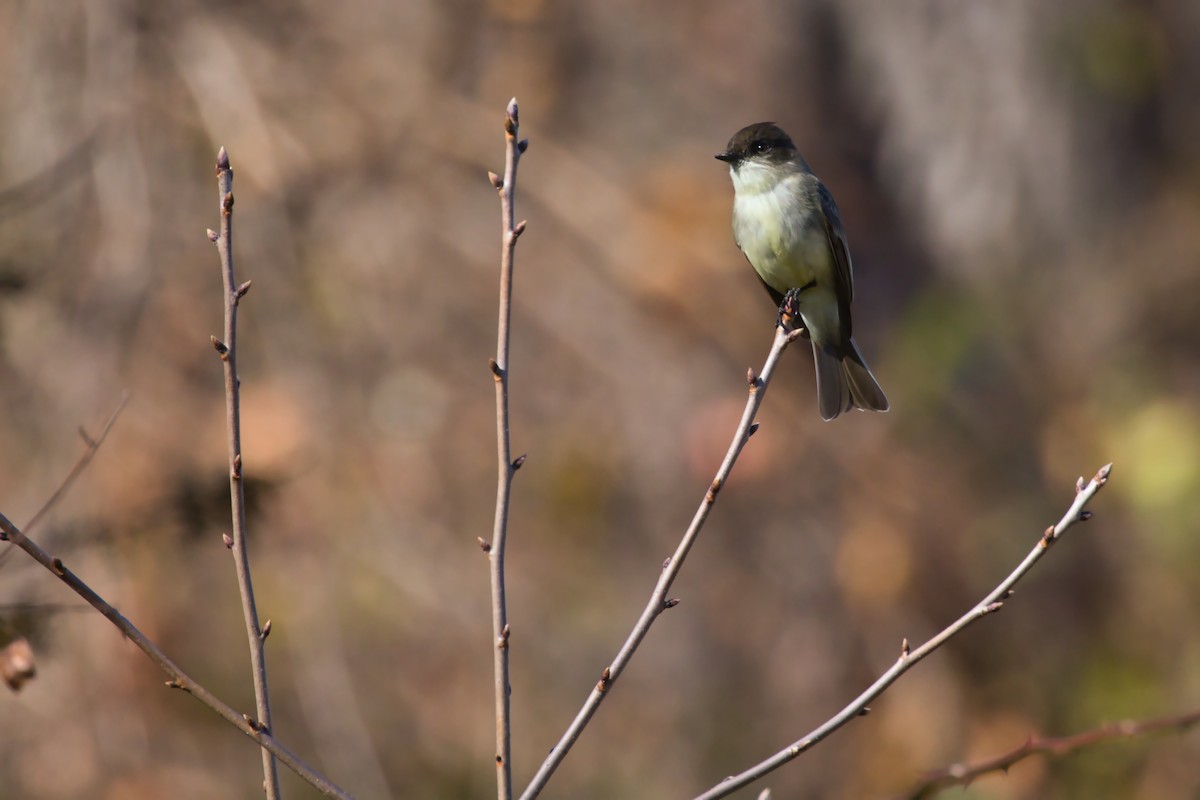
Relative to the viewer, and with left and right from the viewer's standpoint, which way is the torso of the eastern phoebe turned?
facing the viewer and to the left of the viewer
